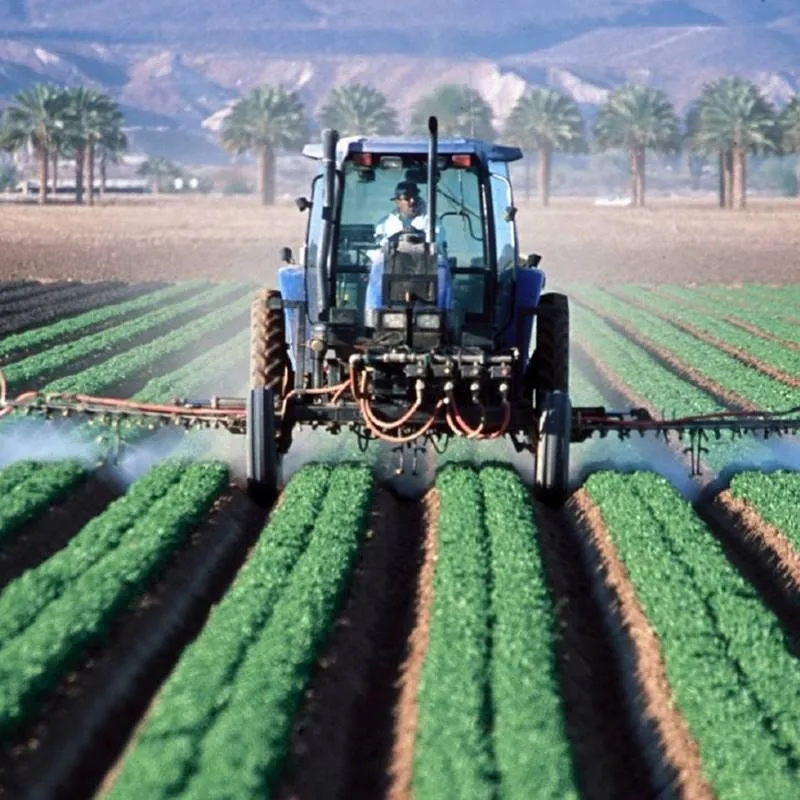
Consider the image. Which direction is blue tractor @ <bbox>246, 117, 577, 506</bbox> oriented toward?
toward the camera
